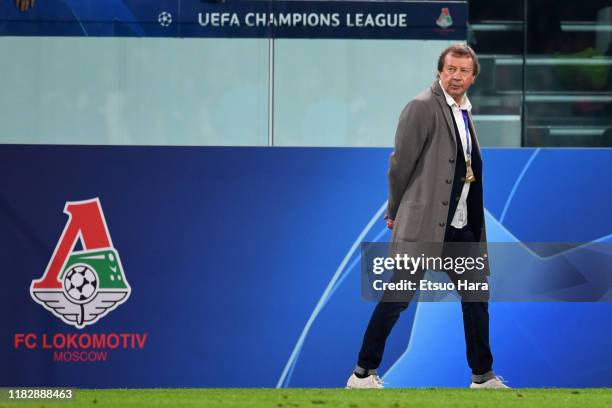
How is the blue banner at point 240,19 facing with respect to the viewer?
toward the camera

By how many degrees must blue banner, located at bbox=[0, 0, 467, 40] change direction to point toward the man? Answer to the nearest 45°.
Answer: approximately 45° to its left

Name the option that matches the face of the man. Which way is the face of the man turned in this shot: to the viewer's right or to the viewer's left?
to the viewer's right

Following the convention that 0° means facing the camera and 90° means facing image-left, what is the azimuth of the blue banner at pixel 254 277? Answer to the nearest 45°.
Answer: approximately 0°

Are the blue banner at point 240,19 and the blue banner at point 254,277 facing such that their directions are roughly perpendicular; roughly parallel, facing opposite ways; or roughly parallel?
roughly parallel

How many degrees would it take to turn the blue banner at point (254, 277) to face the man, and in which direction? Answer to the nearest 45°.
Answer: approximately 90° to its left

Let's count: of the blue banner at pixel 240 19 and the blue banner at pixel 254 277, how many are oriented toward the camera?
2
